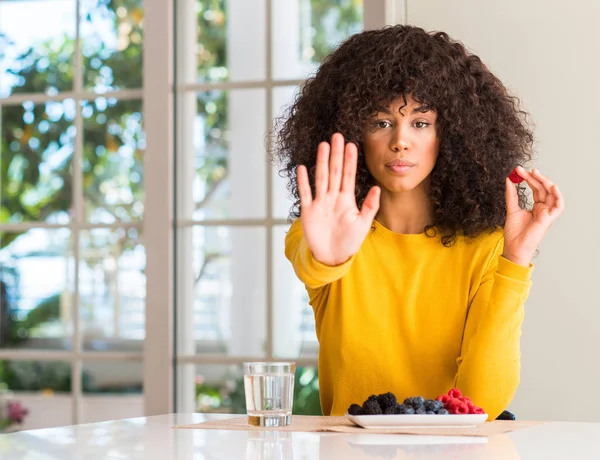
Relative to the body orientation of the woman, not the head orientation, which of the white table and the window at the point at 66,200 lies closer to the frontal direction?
the white table

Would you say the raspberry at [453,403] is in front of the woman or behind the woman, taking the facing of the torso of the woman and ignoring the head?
in front

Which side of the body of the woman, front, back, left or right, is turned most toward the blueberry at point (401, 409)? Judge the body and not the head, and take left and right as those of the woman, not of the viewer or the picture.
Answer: front

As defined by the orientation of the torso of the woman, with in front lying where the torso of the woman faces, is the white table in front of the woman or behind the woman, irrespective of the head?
in front

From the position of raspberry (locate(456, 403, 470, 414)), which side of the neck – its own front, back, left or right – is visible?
front

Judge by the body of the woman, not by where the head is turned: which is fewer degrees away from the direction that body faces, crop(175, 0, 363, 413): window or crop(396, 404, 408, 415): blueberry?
the blueberry

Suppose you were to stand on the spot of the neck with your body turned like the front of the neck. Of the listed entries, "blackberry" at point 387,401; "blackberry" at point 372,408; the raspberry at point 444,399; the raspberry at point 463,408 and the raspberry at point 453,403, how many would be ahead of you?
5

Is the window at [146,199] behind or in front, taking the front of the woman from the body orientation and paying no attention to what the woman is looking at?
behind

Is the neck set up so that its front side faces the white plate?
yes

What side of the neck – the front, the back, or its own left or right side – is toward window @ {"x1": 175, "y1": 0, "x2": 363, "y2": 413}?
back
